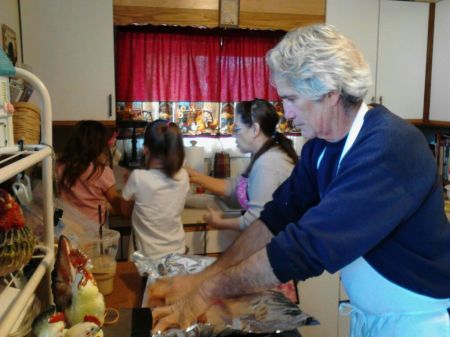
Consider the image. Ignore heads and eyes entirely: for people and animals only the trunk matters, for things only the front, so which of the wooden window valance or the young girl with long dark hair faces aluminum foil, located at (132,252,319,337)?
the wooden window valance

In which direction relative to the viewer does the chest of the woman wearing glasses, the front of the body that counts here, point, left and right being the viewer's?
facing to the left of the viewer

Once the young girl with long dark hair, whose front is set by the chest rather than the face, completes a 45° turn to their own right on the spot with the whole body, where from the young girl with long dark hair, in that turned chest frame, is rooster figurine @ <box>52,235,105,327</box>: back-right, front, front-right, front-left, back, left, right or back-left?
right

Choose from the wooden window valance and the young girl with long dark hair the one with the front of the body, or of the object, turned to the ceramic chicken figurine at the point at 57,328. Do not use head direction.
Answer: the wooden window valance

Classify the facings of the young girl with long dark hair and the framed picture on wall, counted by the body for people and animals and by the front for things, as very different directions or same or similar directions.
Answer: very different directions

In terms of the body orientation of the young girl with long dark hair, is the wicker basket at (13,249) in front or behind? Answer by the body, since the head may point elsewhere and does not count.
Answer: behind

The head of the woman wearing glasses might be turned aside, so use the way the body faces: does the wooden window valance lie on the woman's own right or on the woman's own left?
on the woman's own right

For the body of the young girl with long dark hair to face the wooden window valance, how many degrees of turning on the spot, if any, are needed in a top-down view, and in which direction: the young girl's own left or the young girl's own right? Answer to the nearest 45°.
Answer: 0° — they already face it

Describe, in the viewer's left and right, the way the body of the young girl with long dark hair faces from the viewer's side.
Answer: facing away from the viewer and to the right of the viewer
